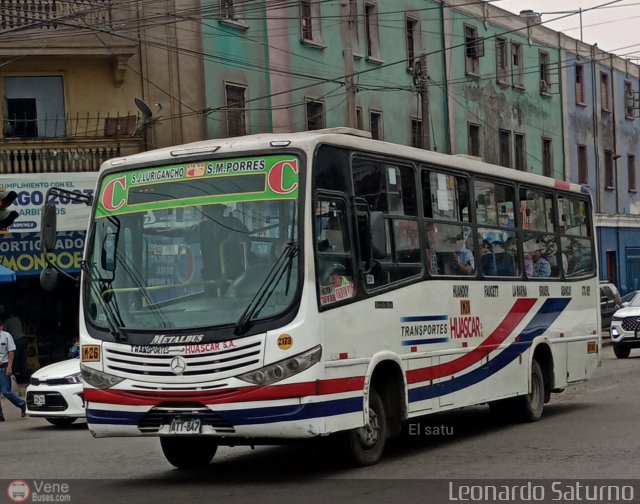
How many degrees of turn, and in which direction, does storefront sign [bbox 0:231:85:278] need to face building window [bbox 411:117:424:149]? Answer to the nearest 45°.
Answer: approximately 135° to its left

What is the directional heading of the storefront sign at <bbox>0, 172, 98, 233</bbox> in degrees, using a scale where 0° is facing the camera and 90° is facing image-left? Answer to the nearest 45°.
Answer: approximately 0°

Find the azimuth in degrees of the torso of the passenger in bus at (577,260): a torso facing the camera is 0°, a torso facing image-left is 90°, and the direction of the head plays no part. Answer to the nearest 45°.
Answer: approximately 45°

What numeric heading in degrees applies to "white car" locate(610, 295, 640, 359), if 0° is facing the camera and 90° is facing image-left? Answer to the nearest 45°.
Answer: approximately 45°

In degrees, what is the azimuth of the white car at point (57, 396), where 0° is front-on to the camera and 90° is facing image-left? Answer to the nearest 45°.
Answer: approximately 45°

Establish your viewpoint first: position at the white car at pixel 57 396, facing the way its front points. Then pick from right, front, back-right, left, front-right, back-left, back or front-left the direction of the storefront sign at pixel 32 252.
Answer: back-right

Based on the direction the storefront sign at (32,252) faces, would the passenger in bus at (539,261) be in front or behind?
in front

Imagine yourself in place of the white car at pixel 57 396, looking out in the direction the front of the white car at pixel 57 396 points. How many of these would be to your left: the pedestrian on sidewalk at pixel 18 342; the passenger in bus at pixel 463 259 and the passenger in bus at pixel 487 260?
2

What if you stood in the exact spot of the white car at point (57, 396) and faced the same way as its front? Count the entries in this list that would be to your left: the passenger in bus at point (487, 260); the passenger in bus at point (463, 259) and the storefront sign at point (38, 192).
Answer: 2

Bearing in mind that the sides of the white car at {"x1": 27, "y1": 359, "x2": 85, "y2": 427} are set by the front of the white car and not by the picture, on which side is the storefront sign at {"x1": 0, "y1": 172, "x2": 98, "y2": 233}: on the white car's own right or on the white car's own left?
on the white car's own right

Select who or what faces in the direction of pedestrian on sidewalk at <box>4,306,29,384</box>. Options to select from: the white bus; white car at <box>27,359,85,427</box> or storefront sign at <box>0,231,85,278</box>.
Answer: the storefront sign
